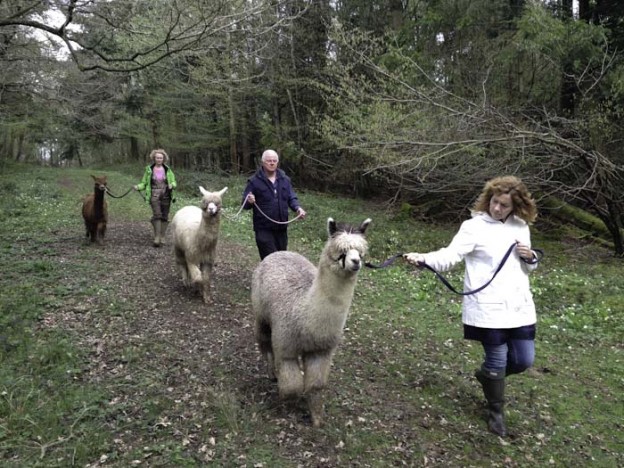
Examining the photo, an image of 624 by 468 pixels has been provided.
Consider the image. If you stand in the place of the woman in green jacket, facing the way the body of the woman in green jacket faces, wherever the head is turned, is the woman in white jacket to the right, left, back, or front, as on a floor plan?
front

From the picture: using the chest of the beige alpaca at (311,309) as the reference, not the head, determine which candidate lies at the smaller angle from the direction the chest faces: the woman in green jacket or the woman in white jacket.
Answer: the woman in white jacket

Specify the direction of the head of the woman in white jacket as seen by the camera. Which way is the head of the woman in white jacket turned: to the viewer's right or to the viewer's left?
to the viewer's left

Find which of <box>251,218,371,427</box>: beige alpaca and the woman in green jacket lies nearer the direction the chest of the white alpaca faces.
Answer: the beige alpaca

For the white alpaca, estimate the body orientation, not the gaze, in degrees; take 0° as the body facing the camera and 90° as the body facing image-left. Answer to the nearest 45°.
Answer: approximately 315°

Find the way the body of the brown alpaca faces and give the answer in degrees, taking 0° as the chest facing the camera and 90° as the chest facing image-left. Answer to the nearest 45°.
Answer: approximately 315°

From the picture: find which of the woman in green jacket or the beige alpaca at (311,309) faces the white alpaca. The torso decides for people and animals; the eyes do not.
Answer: the woman in green jacket

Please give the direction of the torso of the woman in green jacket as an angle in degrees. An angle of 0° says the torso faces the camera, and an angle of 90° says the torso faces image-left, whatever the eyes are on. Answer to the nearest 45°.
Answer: approximately 0°

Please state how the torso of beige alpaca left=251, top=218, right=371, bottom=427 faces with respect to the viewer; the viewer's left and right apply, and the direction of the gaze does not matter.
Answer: facing the viewer and to the right of the viewer

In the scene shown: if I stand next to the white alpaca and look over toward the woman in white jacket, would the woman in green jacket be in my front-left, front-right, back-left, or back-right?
back-left
